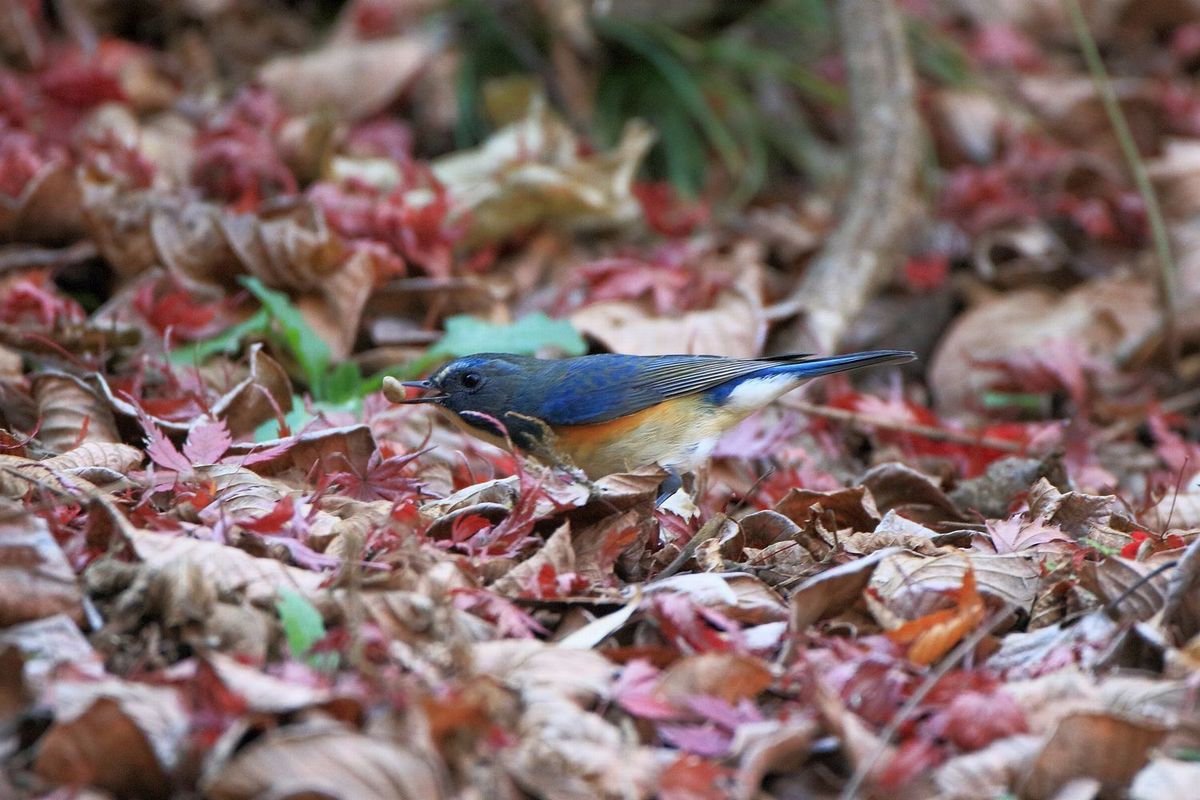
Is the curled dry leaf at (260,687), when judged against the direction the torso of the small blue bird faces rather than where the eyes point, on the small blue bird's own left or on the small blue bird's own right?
on the small blue bird's own left

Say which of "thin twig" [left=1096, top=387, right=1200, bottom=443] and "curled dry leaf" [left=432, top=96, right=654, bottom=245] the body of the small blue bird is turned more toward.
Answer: the curled dry leaf

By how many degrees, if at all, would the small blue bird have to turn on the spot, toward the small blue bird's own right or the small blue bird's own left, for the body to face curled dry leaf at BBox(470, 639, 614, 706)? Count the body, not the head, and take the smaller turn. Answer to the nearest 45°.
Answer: approximately 90° to the small blue bird's own left

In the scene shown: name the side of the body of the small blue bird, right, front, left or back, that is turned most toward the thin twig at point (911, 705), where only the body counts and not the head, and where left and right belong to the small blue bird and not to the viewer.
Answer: left

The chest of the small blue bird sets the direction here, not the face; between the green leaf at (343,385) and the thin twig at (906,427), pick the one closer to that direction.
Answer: the green leaf

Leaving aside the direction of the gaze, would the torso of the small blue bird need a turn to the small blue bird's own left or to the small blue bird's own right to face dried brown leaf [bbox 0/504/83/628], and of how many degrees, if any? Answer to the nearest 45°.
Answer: approximately 45° to the small blue bird's own left

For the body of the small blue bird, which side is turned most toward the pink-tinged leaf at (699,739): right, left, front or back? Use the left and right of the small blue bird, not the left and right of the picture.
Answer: left

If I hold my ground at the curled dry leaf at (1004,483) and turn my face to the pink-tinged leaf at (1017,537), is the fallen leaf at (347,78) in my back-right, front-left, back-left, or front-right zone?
back-right

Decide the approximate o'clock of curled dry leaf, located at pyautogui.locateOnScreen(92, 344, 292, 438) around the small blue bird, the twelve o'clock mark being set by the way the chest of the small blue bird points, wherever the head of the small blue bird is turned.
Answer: The curled dry leaf is roughly at 12 o'clock from the small blue bird.

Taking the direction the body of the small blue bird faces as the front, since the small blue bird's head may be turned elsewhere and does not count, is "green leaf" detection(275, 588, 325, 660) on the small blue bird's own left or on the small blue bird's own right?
on the small blue bird's own left

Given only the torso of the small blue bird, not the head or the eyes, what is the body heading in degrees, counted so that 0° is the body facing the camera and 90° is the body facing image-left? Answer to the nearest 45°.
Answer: approximately 90°

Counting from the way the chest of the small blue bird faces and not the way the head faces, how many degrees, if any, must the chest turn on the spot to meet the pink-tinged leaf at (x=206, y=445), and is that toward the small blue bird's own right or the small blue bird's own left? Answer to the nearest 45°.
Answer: approximately 45° to the small blue bird's own left

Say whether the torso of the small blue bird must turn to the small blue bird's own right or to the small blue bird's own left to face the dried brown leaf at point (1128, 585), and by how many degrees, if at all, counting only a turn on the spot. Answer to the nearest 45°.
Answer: approximately 135° to the small blue bird's own left

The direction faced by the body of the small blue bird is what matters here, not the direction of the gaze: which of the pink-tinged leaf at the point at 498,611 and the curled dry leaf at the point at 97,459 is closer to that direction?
the curled dry leaf

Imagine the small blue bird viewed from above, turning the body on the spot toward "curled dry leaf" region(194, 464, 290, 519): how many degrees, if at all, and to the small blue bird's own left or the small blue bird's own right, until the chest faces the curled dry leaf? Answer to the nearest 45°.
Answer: approximately 45° to the small blue bird's own left
